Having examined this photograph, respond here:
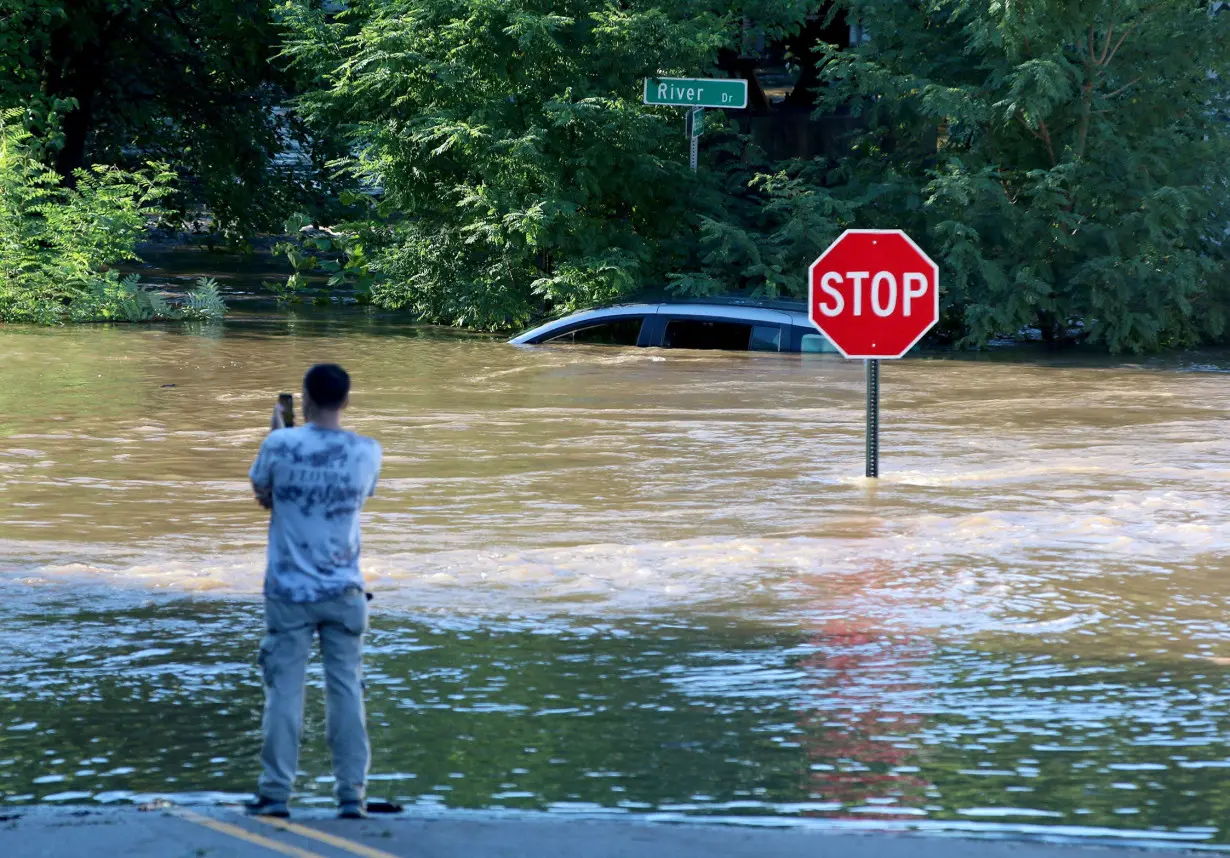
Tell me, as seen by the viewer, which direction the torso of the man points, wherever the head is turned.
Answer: away from the camera

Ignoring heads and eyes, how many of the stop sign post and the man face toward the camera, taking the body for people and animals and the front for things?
1

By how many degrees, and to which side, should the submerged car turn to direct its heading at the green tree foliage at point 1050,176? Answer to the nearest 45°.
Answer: approximately 135° to its right

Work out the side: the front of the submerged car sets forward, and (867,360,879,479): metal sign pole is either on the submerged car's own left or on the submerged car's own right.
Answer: on the submerged car's own left

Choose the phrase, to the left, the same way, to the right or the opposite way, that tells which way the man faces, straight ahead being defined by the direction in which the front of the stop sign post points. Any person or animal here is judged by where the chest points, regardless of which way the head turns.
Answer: the opposite way

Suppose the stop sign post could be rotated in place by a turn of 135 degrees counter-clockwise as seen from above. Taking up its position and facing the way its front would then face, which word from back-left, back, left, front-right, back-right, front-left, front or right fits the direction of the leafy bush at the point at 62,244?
left

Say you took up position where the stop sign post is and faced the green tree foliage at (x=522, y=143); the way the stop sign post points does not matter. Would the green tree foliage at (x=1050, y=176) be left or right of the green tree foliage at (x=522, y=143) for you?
right

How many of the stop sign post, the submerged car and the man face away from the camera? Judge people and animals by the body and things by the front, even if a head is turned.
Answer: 1

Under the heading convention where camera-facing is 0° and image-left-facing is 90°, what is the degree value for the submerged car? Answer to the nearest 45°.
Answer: approximately 90°

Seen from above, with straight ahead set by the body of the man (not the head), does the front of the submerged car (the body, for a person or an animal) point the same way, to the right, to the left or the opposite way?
to the left

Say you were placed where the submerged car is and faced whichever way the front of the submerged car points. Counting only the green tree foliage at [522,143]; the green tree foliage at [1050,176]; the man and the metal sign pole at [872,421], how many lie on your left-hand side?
2

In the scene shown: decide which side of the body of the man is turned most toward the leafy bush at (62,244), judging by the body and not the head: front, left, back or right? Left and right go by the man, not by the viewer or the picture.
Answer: front
